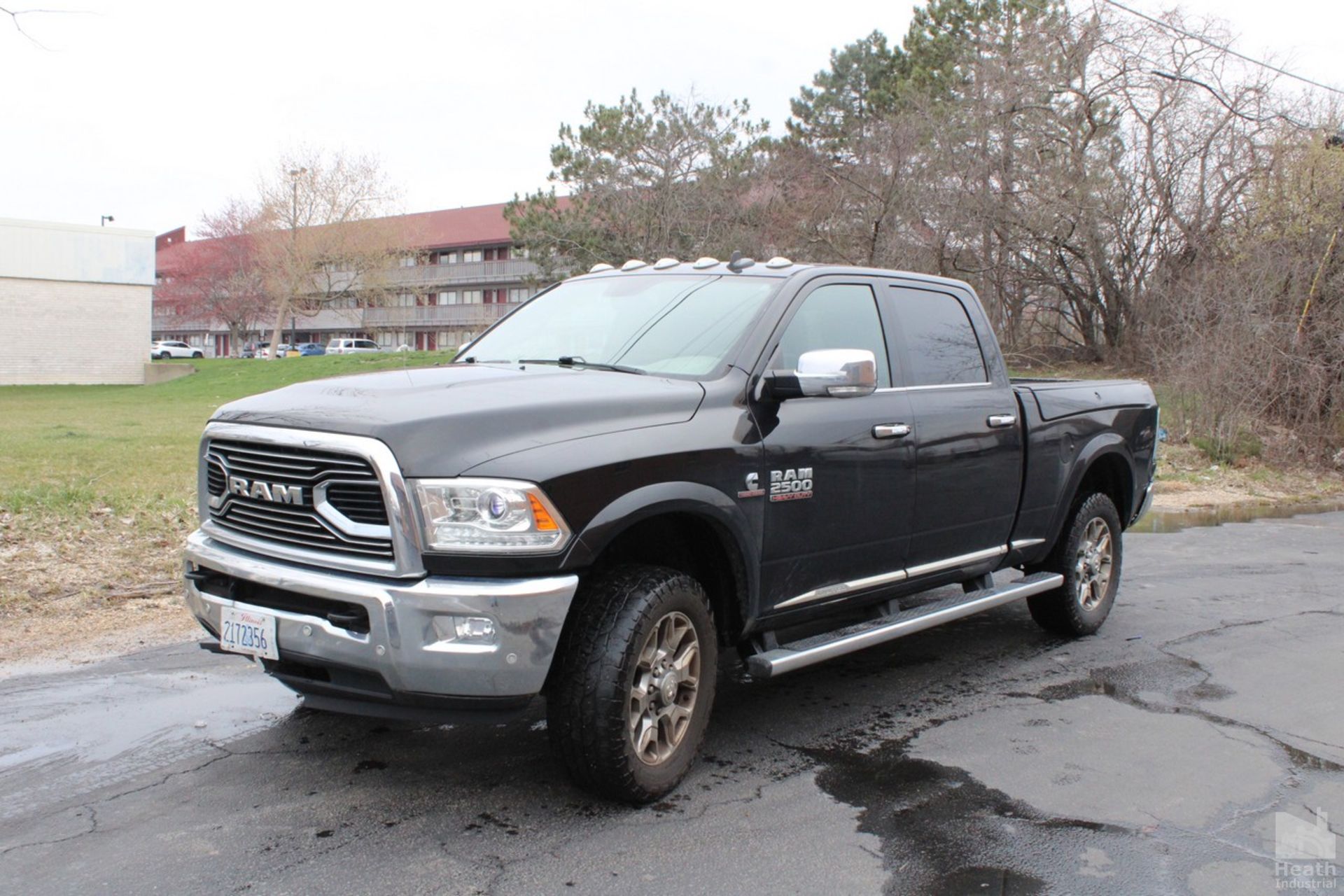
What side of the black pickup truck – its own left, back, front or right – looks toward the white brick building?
right

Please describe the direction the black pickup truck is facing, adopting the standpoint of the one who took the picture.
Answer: facing the viewer and to the left of the viewer
